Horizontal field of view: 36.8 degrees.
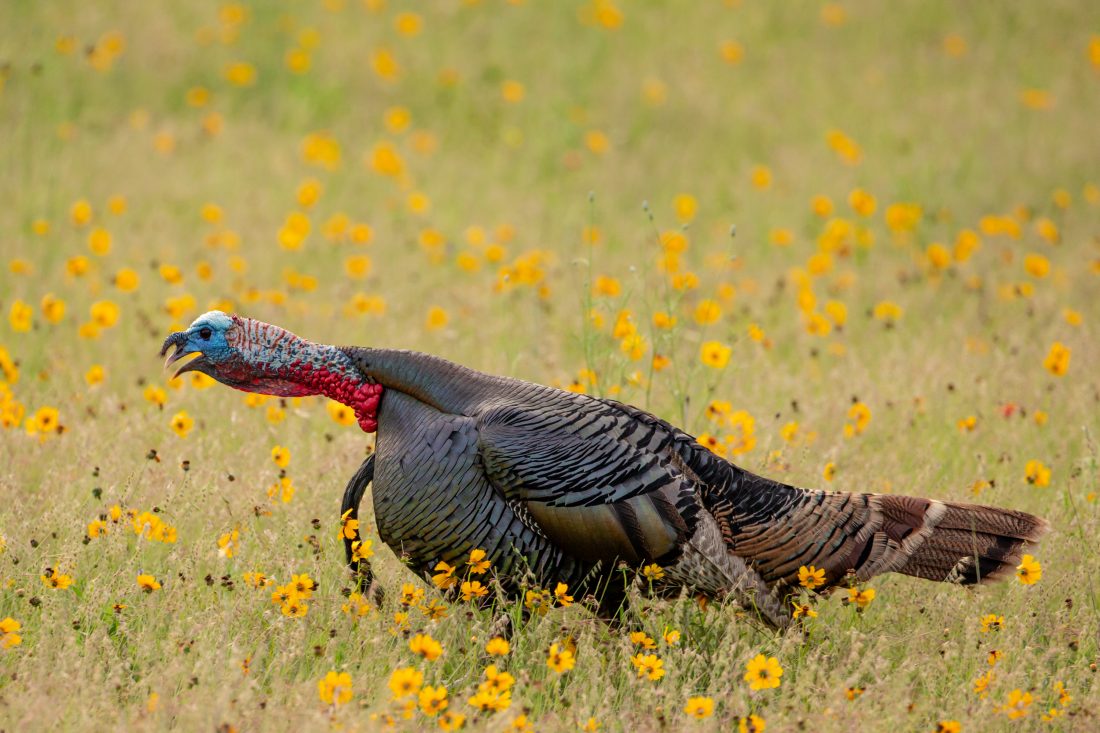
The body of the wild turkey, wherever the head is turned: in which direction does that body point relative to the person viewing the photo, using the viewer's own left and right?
facing to the left of the viewer
